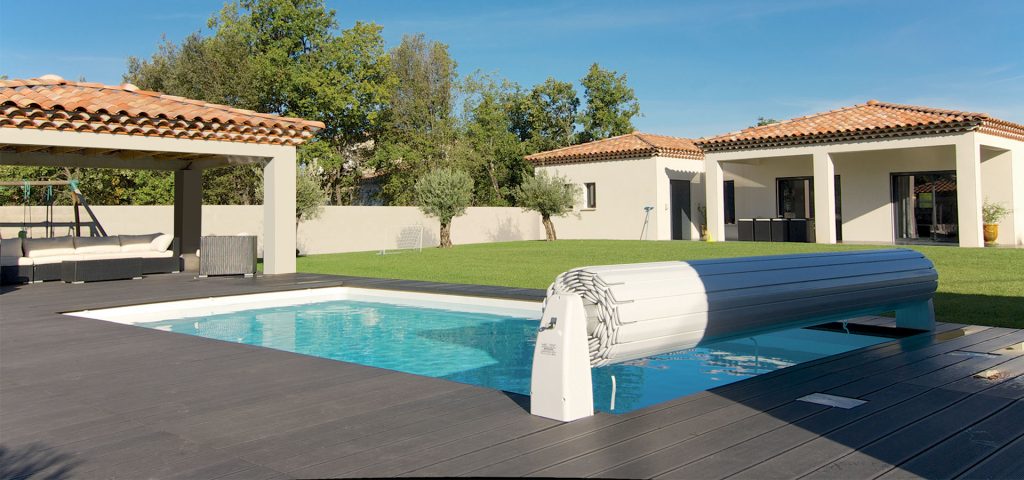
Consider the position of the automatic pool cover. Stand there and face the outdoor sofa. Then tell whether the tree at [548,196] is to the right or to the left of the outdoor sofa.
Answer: right

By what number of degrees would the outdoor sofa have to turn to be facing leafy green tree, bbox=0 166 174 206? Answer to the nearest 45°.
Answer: approximately 180°

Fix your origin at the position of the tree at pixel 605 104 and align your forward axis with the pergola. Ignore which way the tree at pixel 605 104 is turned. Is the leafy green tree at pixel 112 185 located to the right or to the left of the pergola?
right

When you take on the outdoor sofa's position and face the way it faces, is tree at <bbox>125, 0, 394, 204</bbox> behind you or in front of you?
behind

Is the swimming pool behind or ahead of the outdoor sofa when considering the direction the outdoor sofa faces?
ahead

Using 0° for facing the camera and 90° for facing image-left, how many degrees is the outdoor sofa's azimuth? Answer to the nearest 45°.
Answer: approximately 0°

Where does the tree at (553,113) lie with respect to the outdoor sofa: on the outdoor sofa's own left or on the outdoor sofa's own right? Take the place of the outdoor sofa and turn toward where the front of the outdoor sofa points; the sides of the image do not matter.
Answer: on the outdoor sofa's own left

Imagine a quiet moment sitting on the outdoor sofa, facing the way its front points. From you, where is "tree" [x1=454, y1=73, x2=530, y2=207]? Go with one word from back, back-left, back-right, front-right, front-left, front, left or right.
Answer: back-left
